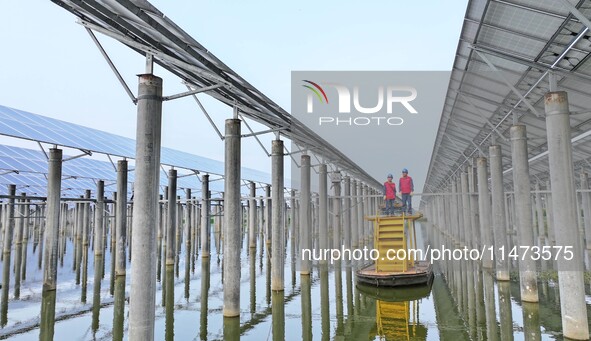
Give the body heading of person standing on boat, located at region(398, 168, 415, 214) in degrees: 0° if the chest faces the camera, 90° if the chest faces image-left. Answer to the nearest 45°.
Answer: approximately 0°

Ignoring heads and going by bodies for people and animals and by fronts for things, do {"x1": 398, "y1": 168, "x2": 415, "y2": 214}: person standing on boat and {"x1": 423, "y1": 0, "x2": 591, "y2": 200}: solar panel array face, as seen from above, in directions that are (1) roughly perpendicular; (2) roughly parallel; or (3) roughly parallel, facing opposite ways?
roughly perpendicular

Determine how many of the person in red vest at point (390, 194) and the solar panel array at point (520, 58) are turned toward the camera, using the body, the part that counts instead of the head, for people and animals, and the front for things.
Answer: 1

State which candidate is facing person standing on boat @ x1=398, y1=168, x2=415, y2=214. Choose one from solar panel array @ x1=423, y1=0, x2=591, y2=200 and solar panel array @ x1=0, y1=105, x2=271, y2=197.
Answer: solar panel array @ x1=0, y1=105, x2=271, y2=197

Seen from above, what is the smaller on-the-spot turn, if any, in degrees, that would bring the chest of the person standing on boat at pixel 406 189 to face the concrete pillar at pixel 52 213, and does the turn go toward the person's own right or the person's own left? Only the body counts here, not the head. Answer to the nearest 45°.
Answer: approximately 45° to the person's own right

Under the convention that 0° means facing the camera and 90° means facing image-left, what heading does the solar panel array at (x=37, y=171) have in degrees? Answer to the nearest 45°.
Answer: approximately 315°

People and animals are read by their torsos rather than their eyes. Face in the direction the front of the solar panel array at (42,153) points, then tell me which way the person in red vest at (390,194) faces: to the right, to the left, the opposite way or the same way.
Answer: to the right

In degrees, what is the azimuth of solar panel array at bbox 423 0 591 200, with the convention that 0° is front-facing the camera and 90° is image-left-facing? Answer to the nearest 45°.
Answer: approximately 270°
